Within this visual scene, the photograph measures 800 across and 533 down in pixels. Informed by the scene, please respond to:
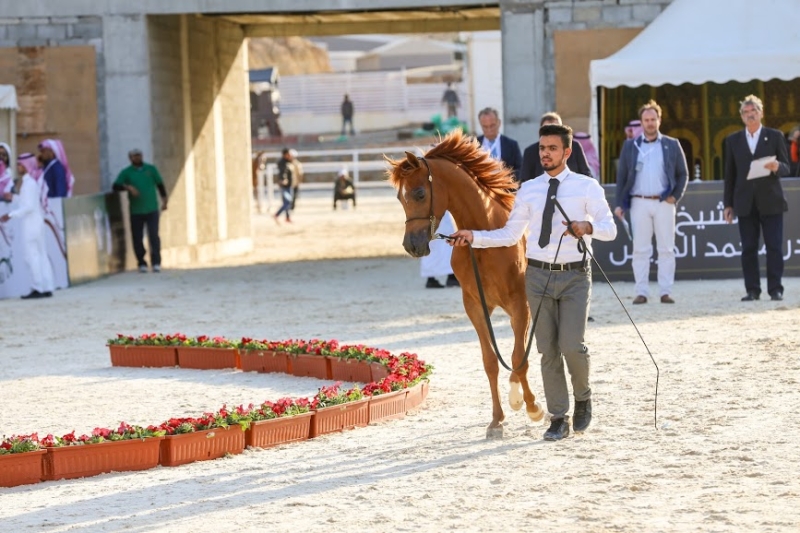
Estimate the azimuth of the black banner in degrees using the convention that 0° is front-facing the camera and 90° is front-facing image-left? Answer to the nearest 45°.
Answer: approximately 0°

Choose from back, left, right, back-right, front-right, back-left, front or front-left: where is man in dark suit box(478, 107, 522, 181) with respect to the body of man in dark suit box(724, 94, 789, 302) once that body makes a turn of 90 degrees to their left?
back

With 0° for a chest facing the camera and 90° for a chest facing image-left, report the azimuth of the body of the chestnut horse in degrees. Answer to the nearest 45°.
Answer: approximately 45°

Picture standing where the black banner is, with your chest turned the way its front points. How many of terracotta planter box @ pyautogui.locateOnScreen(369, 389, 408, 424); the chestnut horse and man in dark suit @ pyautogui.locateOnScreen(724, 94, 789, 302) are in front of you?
3

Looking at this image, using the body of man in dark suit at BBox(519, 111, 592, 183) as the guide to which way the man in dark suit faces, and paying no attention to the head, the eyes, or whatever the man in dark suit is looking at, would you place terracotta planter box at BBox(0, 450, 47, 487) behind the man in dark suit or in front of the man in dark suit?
in front

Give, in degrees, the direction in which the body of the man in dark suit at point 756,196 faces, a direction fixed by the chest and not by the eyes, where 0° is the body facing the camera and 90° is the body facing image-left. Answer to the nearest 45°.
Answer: approximately 0°

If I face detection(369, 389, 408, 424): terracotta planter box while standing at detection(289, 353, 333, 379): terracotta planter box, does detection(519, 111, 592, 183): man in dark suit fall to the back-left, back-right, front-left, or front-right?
back-left

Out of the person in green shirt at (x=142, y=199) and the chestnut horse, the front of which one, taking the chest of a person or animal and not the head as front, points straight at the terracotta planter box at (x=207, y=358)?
the person in green shirt
